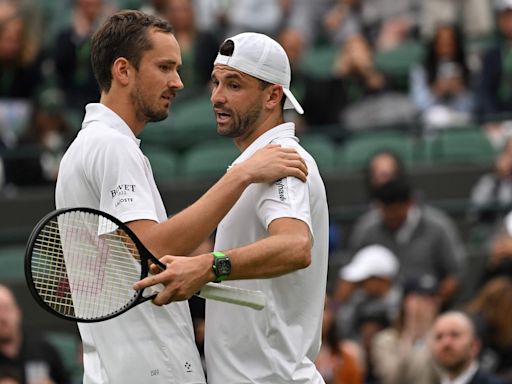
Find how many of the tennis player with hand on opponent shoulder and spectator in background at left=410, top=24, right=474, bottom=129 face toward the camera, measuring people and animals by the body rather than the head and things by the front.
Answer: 1

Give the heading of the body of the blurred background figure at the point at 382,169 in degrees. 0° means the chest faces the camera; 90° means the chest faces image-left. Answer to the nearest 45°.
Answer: approximately 0°

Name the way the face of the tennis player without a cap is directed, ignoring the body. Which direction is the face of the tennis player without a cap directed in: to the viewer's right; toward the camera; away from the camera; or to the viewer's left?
to the viewer's right

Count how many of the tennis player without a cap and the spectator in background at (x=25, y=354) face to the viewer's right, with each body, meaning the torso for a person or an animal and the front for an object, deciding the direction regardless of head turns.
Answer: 1

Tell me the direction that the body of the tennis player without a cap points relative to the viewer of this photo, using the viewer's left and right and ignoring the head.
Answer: facing to the right of the viewer
